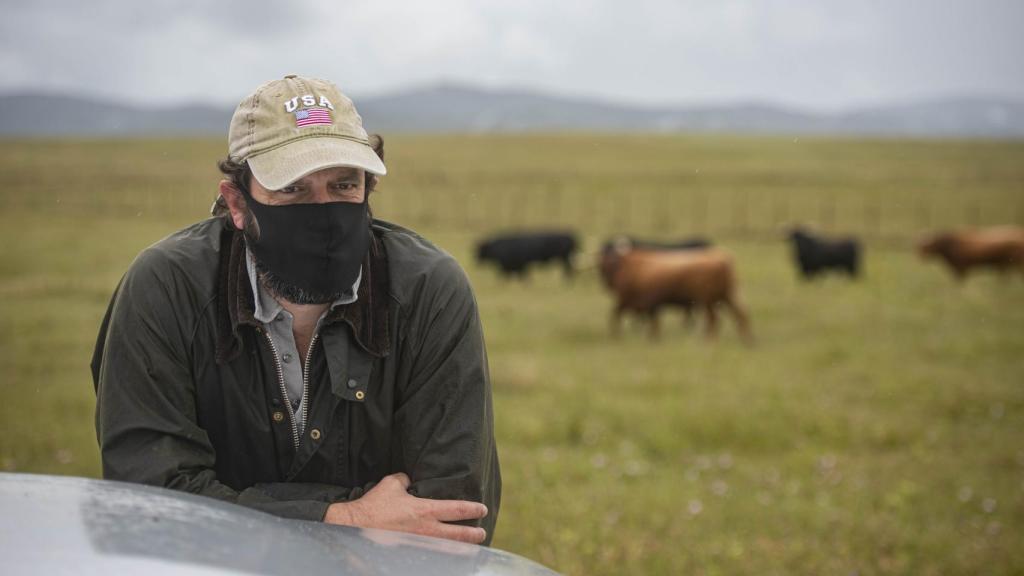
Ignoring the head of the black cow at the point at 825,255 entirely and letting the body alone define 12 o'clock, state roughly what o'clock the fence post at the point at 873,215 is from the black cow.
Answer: The fence post is roughly at 3 o'clock from the black cow.

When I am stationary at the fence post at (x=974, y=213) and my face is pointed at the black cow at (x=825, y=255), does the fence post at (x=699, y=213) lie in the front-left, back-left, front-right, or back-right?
front-right

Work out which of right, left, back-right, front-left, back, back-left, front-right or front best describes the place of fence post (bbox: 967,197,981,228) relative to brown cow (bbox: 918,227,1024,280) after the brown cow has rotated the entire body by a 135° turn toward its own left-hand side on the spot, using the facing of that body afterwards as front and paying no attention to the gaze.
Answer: back-left

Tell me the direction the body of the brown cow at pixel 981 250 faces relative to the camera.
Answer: to the viewer's left

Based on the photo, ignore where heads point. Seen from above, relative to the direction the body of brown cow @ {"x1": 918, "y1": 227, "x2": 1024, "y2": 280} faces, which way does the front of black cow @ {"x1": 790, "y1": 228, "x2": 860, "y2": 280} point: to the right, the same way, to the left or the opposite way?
the same way

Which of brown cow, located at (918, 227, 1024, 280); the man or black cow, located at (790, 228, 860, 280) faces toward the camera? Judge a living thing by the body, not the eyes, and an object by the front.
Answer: the man

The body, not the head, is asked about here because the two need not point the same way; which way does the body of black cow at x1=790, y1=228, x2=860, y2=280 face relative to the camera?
to the viewer's left

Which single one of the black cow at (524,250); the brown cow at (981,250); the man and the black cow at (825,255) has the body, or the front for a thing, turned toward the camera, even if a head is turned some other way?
the man

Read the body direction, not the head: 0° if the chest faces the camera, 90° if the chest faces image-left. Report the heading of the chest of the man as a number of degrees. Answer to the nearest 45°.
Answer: approximately 0°

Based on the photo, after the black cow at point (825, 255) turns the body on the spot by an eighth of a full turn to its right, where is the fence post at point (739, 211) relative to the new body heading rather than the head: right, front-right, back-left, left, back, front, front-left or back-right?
front-right

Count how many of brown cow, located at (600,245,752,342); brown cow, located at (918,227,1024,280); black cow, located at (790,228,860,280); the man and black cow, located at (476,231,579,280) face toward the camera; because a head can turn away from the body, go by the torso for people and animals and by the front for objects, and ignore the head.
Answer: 1

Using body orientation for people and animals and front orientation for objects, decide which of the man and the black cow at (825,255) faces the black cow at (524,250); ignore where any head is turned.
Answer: the black cow at (825,255)

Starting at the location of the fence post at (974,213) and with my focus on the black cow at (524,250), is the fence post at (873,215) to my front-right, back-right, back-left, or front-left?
front-right

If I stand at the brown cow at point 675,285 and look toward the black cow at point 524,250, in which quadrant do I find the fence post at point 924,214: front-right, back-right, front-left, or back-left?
front-right

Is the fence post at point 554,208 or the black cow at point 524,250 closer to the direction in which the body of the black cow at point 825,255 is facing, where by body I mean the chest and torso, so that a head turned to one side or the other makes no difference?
the black cow

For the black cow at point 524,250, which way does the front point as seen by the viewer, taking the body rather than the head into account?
to the viewer's left
